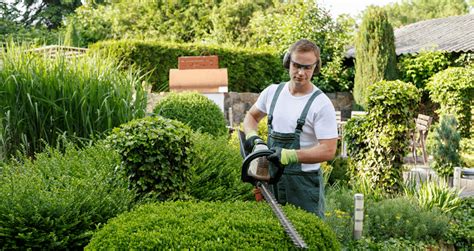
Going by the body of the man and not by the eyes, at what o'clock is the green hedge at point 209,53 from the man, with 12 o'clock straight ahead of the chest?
The green hedge is roughly at 4 o'clock from the man.

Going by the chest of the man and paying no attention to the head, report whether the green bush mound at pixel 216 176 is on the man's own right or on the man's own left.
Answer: on the man's own right

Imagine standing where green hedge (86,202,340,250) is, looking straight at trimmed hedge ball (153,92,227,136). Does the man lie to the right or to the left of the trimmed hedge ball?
right

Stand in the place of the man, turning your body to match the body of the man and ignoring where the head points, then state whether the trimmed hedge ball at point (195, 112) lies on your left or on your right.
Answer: on your right

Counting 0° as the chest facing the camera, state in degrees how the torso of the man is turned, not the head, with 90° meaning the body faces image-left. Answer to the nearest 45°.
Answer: approximately 45°

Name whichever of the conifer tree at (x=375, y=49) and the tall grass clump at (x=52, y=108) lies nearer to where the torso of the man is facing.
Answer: the tall grass clump

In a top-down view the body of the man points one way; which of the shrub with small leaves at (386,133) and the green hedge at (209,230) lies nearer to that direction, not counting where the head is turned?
the green hedge

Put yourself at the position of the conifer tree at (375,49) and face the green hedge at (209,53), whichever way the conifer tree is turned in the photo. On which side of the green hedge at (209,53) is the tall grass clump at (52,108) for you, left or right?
left

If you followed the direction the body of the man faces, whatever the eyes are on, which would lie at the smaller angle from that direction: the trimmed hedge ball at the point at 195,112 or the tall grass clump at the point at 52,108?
the tall grass clump
